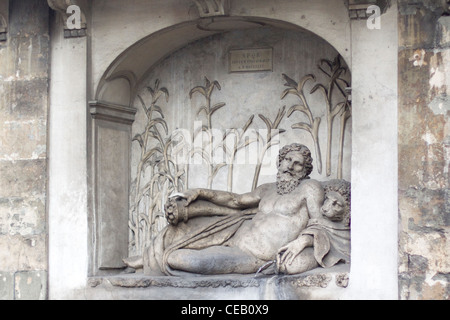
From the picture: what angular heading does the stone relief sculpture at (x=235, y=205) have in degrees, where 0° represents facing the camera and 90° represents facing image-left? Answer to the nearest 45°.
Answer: approximately 0°

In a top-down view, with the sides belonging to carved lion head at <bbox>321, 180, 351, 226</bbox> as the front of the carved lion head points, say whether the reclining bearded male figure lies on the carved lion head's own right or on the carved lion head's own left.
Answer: on the carved lion head's own right

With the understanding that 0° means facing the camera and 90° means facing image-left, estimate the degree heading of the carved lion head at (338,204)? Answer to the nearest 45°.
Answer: approximately 45°
